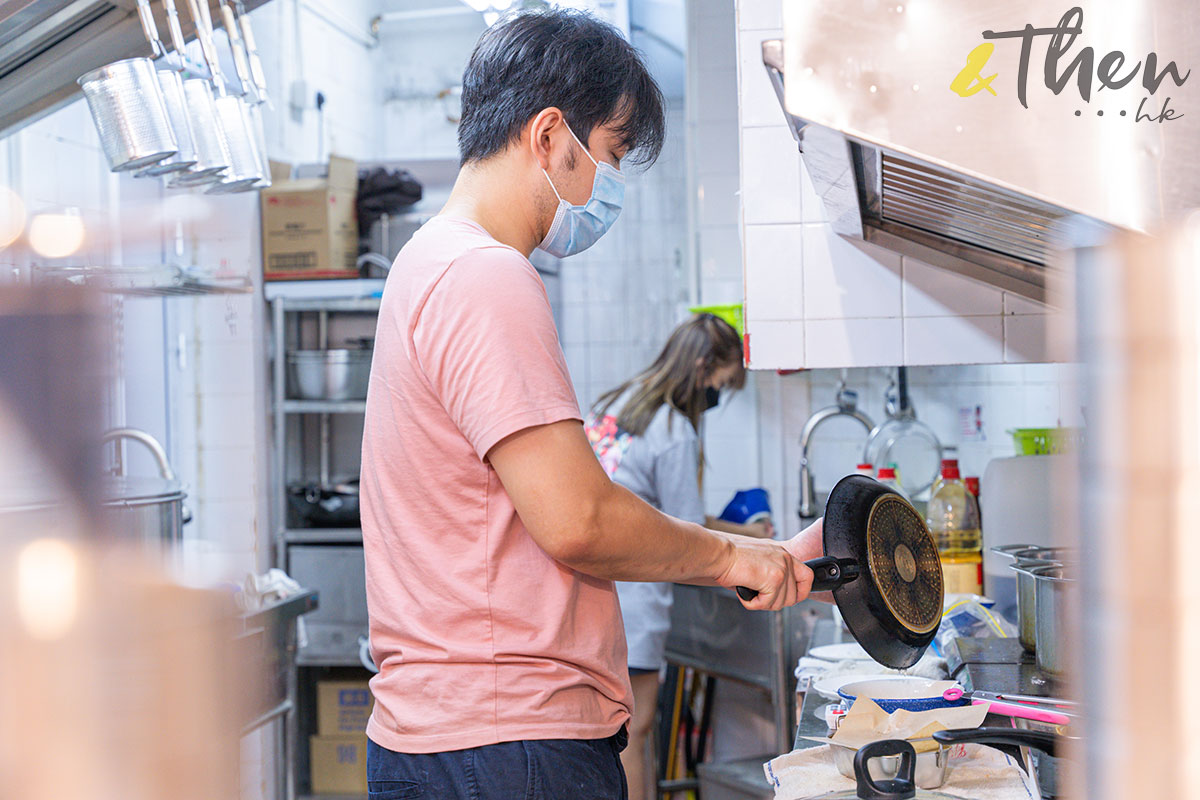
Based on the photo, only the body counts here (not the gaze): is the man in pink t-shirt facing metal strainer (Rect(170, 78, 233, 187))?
no

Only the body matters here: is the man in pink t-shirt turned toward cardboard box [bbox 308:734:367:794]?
no

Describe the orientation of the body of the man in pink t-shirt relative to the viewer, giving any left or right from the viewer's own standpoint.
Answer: facing to the right of the viewer

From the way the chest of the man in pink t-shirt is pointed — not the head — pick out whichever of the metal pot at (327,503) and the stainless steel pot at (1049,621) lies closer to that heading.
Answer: the stainless steel pot

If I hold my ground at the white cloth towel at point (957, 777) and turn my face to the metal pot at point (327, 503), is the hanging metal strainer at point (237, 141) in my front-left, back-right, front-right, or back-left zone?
front-left

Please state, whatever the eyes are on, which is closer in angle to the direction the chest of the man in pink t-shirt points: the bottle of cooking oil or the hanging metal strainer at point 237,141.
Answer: the bottle of cooking oil

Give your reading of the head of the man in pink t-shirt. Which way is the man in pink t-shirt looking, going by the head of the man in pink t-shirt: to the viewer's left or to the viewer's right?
to the viewer's right

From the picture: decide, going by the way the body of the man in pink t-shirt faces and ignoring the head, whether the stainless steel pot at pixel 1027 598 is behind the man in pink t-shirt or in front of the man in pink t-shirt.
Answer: in front

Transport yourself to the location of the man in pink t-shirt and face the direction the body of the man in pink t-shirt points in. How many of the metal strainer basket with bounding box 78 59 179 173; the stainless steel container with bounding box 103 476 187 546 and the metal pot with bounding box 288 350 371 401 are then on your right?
0

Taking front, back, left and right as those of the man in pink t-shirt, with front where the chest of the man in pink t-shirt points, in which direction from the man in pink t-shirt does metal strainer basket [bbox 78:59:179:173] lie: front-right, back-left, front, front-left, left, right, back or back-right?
back-left

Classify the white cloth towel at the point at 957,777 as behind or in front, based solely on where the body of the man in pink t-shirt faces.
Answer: in front

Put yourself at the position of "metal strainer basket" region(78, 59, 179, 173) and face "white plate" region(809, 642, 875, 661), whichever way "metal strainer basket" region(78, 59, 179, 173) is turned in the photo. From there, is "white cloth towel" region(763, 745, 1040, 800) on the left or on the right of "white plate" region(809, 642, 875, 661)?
right
